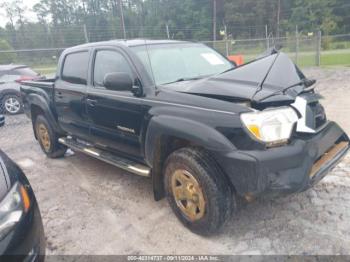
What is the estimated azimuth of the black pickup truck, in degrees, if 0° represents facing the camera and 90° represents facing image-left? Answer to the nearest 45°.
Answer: approximately 315°

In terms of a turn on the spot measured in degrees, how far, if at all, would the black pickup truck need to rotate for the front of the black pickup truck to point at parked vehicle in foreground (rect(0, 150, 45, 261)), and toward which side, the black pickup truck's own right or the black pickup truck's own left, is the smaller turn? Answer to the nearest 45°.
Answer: approximately 90° to the black pickup truck's own right

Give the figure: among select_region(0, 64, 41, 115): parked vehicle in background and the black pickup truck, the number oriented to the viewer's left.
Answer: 1

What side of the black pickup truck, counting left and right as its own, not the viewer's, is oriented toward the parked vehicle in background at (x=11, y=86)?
back

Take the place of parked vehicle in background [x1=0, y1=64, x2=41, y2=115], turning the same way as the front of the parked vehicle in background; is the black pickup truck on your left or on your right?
on your left

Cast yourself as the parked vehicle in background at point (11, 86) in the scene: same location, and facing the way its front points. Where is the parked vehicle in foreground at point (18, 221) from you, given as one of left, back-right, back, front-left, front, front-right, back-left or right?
left
